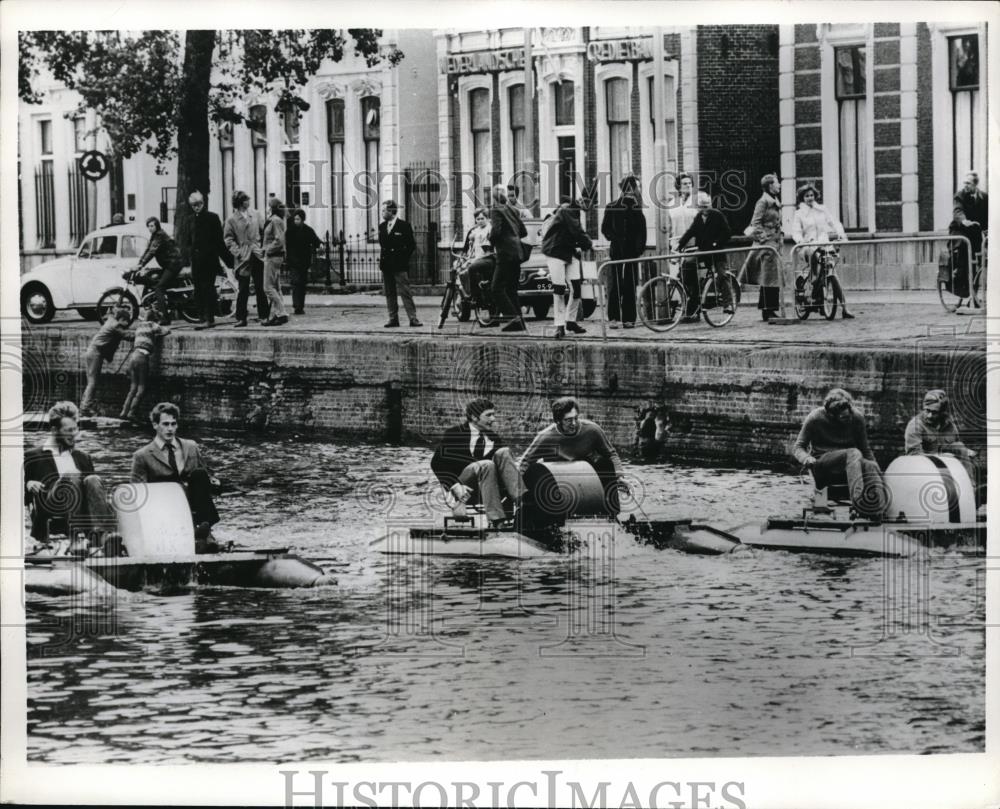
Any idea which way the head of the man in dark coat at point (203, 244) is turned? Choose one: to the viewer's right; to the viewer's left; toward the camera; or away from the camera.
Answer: toward the camera

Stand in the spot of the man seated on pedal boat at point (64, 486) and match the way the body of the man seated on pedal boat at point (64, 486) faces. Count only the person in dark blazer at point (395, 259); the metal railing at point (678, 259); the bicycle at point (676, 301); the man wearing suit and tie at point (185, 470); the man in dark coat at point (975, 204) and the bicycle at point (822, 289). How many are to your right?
0

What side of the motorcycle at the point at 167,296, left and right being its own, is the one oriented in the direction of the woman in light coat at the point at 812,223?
back

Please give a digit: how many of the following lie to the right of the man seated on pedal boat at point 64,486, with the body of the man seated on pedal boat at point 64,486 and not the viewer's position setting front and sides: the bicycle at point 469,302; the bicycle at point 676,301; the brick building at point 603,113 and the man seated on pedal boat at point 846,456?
0

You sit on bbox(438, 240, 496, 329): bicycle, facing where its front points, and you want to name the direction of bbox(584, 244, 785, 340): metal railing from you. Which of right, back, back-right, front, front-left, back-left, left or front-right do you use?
back-left

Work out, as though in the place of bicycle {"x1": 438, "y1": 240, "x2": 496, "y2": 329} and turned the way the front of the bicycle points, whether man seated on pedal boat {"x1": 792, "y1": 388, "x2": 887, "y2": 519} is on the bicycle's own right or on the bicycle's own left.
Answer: on the bicycle's own left

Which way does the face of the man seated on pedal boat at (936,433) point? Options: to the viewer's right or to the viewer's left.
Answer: to the viewer's left

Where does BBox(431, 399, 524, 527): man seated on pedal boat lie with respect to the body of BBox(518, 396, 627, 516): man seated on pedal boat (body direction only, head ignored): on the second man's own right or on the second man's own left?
on the second man's own right

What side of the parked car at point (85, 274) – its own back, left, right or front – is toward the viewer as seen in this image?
left

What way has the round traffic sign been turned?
toward the camera

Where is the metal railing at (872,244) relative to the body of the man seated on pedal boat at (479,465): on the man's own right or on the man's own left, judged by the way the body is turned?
on the man's own left

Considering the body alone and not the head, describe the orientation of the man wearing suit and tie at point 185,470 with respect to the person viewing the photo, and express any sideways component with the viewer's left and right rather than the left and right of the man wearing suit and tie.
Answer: facing the viewer and to the right of the viewer

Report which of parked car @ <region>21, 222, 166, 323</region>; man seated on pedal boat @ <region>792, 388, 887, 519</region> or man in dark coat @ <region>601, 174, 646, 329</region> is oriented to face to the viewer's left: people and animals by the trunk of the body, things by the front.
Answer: the parked car

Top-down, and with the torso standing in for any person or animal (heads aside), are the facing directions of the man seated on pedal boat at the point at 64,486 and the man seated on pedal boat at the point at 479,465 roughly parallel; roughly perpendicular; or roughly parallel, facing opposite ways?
roughly parallel

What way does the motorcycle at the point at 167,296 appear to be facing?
to the viewer's left

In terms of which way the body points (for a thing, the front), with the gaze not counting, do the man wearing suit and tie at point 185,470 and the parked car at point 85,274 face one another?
no

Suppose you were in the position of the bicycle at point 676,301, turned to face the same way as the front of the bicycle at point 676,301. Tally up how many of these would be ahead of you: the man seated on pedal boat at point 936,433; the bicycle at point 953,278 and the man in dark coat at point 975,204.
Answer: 0
